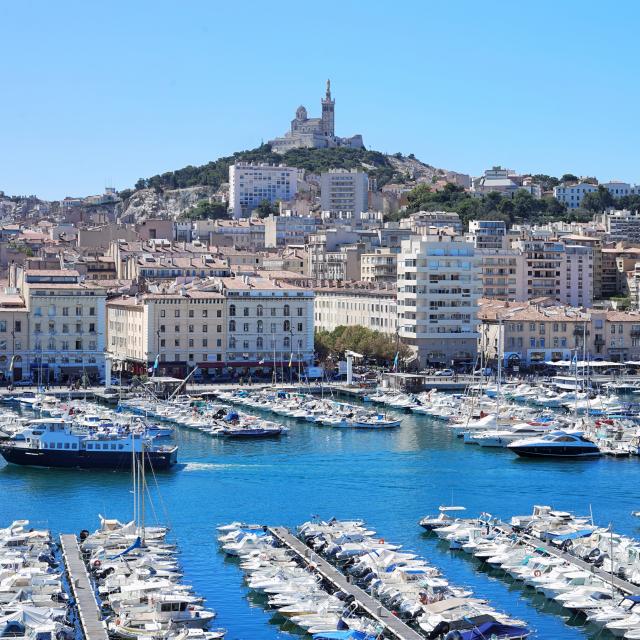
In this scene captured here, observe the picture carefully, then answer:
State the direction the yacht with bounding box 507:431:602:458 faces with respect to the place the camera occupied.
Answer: facing to the left of the viewer

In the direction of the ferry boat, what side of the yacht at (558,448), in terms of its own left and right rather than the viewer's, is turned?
front

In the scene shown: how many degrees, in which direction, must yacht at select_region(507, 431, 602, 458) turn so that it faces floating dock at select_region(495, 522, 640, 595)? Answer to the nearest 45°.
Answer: approximately 90° to its left

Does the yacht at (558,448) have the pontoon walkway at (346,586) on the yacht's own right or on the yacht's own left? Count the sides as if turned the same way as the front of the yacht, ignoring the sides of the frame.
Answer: on the yacht's own left

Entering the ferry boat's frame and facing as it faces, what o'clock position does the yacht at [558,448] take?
The yacht is roughly at 6 o'clock from the ferry boat.

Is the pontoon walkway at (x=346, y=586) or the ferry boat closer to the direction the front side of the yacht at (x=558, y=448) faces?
the ferry boat

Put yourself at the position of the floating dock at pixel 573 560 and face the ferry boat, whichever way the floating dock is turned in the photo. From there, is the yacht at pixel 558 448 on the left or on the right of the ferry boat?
right

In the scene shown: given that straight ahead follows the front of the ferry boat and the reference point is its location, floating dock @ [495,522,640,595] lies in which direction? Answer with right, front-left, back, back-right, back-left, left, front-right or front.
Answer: back-left

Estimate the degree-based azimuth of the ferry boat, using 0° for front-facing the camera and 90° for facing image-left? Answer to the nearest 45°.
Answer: approximately 90°
